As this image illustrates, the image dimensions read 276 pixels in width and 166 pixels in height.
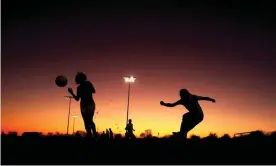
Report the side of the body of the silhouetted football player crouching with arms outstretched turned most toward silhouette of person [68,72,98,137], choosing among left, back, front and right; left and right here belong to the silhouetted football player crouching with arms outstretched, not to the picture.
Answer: front

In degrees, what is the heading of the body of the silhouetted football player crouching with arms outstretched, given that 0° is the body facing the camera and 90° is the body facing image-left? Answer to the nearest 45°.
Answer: approximately 90°
